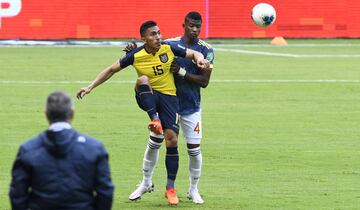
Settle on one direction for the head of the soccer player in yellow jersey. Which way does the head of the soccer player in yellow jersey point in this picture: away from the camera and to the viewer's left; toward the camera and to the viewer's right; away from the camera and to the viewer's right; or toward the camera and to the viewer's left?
toward the camera and to the viewer's right

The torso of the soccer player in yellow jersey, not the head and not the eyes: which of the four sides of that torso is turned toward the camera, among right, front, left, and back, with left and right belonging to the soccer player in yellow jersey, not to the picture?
front

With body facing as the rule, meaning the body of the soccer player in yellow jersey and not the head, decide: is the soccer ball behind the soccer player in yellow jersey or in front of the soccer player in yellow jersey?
behind
